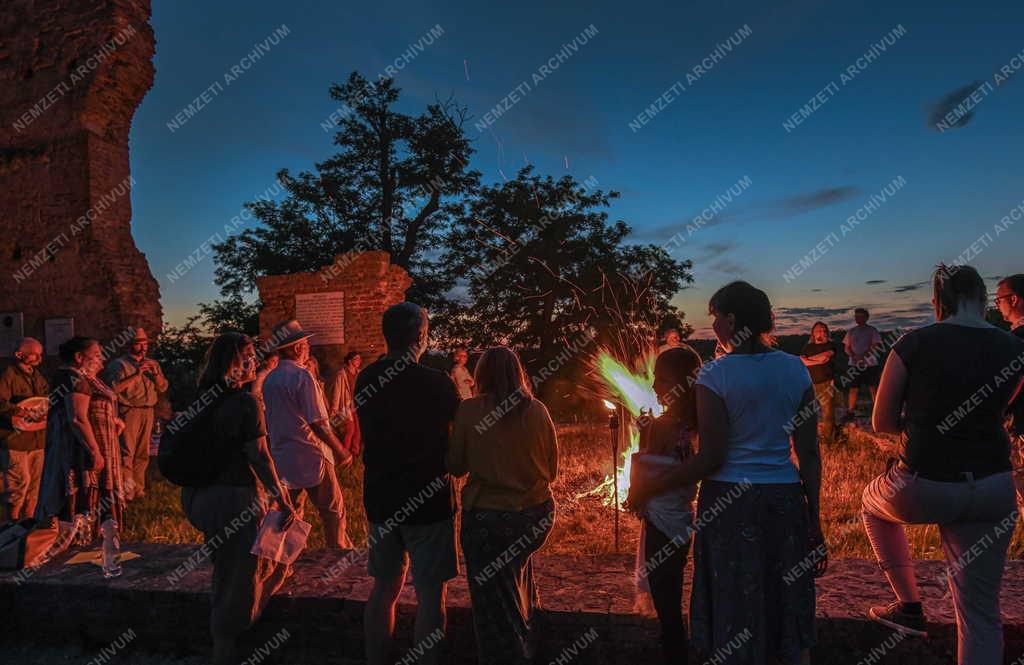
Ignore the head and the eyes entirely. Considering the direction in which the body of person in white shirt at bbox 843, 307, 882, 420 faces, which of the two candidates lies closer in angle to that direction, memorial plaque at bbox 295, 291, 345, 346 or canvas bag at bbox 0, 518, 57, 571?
the canvas bag

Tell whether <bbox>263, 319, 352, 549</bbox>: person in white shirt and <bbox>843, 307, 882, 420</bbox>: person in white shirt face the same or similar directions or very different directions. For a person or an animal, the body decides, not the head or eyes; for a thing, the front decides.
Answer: very different directions

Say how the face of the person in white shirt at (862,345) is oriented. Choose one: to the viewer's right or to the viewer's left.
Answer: to the viewer's left

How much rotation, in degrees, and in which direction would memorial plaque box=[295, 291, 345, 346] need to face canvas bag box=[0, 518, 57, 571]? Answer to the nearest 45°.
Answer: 0° — it already faces it

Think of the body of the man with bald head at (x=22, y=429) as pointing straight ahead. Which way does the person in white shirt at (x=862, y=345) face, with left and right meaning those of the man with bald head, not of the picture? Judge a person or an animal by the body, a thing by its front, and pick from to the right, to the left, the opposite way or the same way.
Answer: to the right

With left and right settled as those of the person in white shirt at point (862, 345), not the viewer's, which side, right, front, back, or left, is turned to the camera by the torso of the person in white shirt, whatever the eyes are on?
front

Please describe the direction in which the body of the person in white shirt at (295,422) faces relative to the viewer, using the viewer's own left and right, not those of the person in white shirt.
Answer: facing away from the viewer and to the right of the viewer

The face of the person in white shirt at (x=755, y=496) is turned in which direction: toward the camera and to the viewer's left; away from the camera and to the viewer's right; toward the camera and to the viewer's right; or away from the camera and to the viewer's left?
away from the camera and to the viewer's left

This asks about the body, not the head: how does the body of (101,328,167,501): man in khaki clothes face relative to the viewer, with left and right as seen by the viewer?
facing the viewer and to the right of the viewer

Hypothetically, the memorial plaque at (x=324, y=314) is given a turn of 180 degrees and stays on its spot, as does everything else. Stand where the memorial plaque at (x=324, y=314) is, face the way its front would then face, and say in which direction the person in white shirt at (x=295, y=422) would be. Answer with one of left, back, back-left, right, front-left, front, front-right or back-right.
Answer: back
